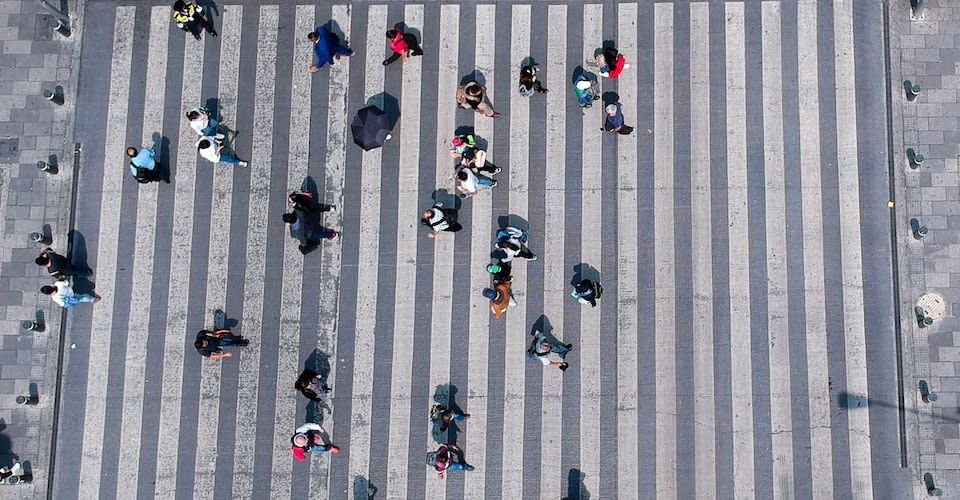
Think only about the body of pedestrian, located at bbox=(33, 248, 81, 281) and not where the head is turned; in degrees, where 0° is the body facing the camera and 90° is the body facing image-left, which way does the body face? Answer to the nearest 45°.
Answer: approximately 90°

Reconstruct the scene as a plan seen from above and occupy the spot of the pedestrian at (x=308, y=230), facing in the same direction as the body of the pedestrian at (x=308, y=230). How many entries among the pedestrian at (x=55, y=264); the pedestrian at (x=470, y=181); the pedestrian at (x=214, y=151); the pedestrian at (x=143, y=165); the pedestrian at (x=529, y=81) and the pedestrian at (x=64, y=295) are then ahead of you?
4
